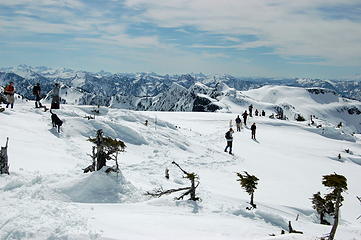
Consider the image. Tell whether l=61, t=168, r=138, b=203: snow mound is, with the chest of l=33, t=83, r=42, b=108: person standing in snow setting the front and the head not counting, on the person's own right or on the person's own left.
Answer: on the person's own right

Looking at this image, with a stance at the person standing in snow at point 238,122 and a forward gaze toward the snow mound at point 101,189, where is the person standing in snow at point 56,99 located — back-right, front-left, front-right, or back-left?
front-right

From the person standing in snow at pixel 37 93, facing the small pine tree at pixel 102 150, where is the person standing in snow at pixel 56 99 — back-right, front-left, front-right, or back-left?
front-left

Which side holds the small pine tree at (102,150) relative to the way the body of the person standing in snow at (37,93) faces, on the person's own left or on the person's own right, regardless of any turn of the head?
on the person's own right
